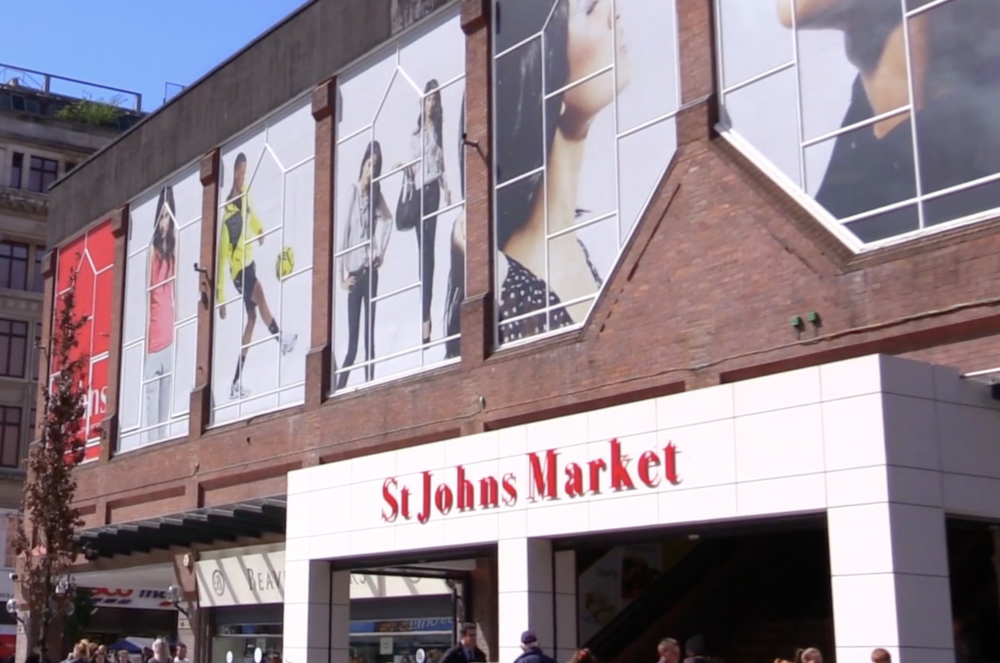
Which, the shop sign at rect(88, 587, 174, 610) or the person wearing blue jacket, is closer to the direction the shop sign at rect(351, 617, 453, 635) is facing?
the person wearing blue jacket

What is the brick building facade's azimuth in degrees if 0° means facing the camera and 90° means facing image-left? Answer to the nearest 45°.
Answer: approximately 45°

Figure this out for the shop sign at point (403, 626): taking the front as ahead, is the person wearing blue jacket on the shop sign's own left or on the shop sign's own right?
on the shop sign's own left

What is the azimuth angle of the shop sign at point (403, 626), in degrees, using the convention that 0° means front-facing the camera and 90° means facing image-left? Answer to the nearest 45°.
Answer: approximately 45°

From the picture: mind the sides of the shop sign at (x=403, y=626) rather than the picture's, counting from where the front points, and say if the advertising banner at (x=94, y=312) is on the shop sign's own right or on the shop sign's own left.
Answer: on the shop sign's own right

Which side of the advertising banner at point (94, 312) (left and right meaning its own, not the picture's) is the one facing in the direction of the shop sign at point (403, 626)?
left

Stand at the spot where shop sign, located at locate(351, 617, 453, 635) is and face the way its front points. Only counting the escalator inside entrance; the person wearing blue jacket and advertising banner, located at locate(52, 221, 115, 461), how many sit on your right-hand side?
1

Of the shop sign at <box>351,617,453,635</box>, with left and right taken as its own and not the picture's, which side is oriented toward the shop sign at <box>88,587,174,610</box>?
right
